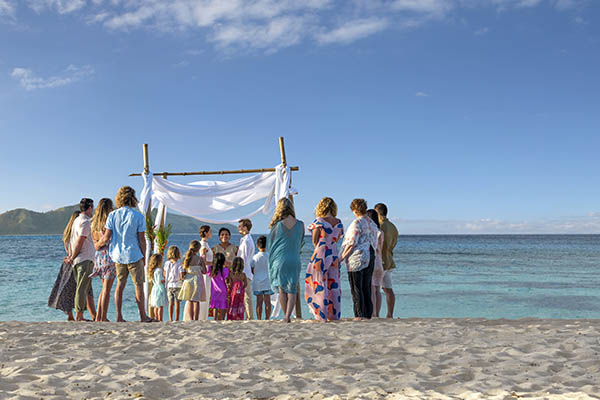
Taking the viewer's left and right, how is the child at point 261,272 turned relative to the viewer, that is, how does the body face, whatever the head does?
facing away from the viewer

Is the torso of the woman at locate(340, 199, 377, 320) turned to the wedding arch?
yes

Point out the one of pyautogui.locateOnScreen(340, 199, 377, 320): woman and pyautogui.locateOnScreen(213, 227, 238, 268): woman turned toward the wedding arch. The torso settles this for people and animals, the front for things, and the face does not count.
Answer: pyautogui.locateOnScreen(340, 199, 377, 320): woman

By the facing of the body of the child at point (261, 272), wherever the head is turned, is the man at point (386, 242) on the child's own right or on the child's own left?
on the child's own right

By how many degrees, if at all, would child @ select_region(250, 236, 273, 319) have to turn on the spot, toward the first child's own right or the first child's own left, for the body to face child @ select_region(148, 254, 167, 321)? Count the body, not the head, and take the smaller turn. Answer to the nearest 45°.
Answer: approximately 90° to the first child's own left

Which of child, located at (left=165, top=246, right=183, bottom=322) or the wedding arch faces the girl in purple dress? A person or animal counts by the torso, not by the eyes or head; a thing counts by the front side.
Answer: the wedding arch

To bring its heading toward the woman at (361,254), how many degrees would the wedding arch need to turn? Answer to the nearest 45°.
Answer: approximately 45° to its left

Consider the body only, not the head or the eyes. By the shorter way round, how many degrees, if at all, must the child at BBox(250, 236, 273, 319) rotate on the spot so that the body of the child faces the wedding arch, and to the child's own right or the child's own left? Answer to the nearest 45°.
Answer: approximately 45° to the child's own left

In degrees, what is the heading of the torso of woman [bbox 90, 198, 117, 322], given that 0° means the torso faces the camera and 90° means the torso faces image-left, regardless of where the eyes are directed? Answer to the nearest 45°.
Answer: approximately 225°

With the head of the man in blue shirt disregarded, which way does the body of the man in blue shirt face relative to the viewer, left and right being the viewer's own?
facing away from the viewer

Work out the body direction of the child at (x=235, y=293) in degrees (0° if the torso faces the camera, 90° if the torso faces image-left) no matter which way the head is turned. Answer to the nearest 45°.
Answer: approximately 180°

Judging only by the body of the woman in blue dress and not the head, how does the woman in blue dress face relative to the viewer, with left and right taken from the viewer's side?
facing away from the viewer
